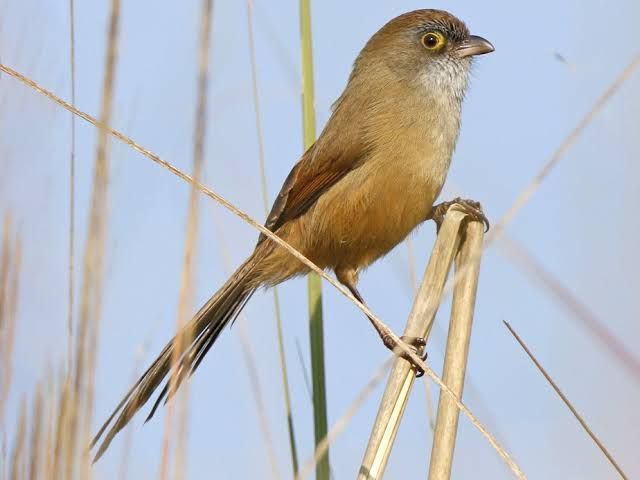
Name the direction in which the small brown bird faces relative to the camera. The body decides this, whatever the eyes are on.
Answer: to the viewer's right

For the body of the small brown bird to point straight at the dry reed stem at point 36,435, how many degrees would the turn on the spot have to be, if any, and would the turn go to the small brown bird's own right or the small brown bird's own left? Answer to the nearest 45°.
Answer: approximately 135° to the small brown bird's own right
